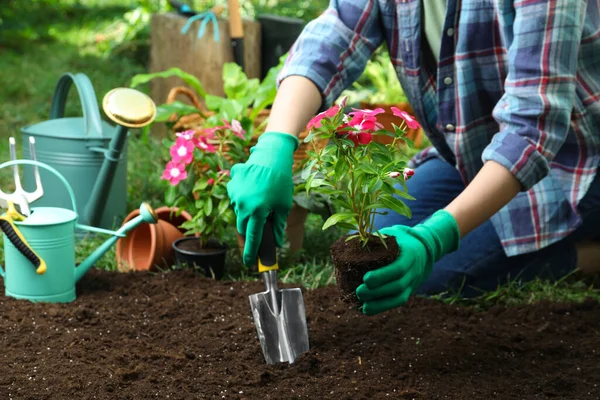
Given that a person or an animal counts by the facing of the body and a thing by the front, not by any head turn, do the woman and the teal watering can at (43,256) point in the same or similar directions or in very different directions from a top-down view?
very different directions

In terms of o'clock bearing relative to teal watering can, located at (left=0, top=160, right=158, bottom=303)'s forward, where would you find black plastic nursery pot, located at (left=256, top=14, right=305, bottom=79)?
The black plastic nursery pot is roughly at 10 o'clock from the teal watering can.

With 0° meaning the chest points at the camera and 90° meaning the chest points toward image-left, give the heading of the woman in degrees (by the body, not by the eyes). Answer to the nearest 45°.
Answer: approximately 45°

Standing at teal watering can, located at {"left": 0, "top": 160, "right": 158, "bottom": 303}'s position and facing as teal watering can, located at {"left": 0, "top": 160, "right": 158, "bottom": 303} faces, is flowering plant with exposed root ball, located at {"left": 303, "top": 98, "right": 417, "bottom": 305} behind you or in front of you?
in front

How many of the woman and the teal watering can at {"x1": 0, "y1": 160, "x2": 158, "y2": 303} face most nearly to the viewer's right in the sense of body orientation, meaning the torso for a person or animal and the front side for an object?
1

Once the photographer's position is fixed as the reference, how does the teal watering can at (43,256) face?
facing to the right of the viewer

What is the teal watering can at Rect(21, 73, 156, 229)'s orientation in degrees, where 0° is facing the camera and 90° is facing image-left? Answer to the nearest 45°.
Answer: approximately 315°

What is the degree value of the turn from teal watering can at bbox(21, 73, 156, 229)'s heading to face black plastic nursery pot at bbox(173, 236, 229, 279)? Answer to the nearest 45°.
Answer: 0° — it already faces it

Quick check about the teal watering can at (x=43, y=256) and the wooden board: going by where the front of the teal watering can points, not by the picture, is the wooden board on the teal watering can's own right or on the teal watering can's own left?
on the teal watering can's own left
